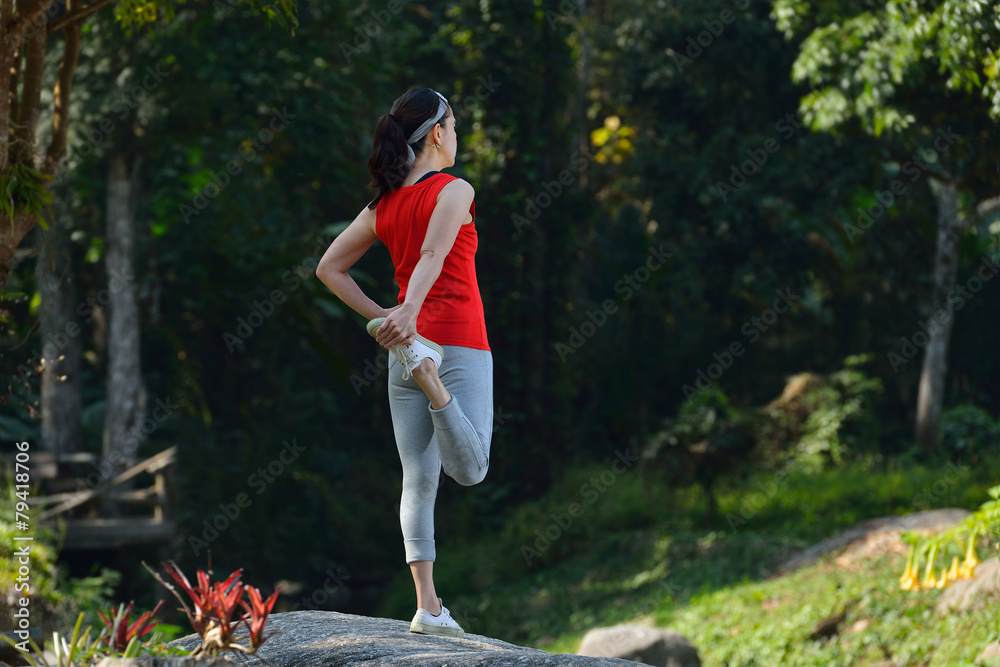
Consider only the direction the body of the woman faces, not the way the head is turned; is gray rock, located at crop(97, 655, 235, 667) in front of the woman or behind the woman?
behind

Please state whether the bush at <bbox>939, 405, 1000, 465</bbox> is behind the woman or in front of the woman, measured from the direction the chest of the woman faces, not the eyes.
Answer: in front

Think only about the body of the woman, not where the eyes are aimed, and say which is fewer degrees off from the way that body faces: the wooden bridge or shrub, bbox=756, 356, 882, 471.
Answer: the shrub

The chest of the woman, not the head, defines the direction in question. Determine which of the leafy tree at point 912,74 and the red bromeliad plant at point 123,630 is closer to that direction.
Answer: the leafy tree

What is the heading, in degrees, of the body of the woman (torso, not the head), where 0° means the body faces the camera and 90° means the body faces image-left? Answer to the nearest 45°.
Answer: approximately 225°

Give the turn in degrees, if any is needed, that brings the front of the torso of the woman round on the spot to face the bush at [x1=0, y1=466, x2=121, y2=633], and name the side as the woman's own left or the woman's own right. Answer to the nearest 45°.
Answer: approximately 90° to the woman's own left

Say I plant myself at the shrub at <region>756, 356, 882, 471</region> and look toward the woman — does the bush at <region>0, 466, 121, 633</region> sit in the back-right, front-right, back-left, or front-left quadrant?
front-right

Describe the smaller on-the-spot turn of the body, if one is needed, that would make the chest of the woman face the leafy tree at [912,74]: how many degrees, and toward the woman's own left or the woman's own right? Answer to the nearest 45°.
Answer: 0° — they already face it

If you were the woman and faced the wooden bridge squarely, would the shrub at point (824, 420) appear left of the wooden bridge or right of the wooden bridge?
right

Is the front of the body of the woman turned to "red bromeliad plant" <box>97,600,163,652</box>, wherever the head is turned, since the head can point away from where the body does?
no

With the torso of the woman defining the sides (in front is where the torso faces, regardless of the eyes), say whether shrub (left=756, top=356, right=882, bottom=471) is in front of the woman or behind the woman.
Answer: in front
